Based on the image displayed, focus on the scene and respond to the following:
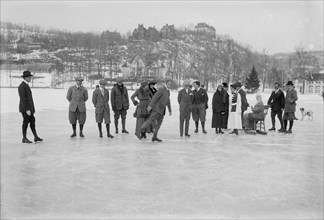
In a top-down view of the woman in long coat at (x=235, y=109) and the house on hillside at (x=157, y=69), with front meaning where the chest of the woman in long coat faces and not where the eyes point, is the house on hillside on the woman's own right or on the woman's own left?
on the woman's own right

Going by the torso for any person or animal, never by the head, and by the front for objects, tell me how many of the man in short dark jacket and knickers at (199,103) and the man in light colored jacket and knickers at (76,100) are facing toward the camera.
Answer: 2

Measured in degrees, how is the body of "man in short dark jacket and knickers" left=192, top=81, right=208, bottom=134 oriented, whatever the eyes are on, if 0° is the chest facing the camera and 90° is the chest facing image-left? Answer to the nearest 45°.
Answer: approximately 0°

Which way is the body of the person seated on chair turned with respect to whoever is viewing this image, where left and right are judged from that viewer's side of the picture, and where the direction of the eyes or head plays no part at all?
facing to the left of the viewer
